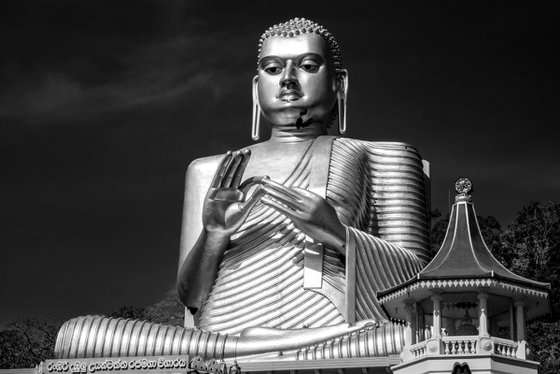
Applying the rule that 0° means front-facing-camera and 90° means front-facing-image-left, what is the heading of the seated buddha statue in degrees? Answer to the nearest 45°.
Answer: approximately 45°
